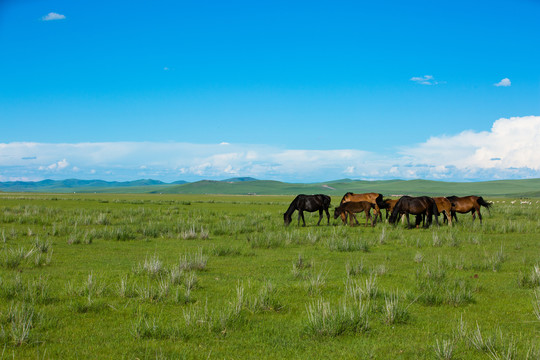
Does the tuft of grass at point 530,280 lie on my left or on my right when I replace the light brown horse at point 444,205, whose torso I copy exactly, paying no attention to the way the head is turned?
on my left

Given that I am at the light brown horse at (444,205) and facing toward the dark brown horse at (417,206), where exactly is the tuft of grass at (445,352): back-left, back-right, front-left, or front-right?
front-left

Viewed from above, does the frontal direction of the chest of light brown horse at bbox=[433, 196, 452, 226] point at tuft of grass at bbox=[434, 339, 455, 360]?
no

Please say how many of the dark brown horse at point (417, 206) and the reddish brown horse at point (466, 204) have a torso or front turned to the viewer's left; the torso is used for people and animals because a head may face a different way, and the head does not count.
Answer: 2

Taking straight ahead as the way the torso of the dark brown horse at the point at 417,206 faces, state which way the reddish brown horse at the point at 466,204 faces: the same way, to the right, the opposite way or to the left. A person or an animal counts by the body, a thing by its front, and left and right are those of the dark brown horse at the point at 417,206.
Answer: the same way

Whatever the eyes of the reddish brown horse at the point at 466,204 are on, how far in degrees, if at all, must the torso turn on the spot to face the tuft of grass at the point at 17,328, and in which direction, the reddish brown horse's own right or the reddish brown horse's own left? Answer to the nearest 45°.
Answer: approximately 90° to the reddish brown horse's own left

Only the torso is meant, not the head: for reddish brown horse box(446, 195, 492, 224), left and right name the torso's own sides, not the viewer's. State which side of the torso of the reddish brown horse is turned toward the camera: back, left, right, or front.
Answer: left

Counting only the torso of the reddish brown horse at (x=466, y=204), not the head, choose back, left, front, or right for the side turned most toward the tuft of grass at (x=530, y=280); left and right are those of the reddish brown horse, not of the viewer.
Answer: left

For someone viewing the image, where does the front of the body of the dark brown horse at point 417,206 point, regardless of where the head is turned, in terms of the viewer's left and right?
facing to the left of the viewer

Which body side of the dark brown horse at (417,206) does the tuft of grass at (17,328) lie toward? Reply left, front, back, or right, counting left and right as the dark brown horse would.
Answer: left

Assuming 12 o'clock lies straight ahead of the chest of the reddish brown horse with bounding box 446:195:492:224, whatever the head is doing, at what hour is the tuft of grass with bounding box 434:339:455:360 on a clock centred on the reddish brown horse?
The tuft of grass is roughly at 9 o'clock from the reddish brown horse.

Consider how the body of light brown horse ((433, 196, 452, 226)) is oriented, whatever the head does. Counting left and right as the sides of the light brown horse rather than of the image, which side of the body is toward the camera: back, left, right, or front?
left
